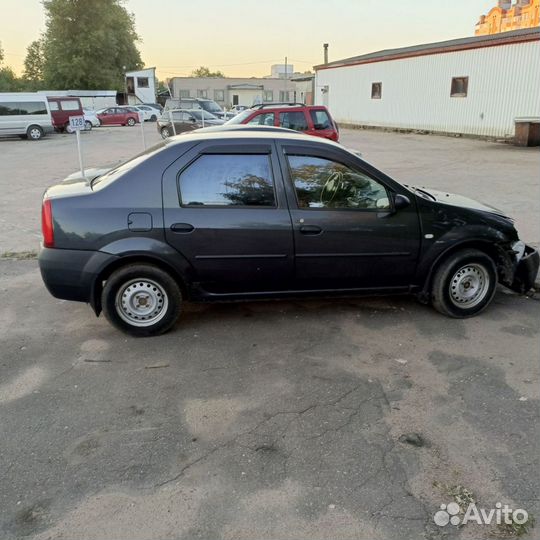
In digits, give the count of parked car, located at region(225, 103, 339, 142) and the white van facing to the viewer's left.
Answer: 2

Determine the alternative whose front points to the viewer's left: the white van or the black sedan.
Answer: the white van

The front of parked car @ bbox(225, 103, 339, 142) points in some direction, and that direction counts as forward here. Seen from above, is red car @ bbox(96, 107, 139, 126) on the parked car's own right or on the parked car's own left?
on the parked car's own right

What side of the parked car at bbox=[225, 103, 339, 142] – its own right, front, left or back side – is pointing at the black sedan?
left

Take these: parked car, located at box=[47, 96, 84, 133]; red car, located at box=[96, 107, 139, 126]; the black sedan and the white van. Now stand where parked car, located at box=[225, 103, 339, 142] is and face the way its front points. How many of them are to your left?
1

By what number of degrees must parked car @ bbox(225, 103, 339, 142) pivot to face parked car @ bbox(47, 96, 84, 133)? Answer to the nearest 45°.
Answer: approximately 45° to its right

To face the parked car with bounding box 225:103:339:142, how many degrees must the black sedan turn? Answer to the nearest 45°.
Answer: approximately 90° to its left

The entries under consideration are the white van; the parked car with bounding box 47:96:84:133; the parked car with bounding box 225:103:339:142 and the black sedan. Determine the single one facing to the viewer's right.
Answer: the black sedan

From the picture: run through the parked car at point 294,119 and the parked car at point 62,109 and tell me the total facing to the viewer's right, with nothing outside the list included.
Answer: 0

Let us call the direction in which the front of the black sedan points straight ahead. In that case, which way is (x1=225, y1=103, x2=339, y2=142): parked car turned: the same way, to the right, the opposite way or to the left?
the opposite way

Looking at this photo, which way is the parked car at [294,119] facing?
to the viewer's left

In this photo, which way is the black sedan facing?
to the viewer's right
